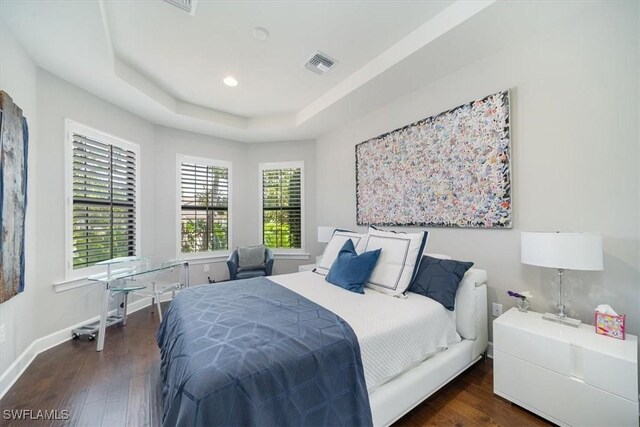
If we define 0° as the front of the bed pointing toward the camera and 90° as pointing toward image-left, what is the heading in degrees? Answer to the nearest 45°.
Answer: approximately 45°

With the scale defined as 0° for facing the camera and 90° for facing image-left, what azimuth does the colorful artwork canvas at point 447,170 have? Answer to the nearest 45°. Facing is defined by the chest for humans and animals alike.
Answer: approximately 45°

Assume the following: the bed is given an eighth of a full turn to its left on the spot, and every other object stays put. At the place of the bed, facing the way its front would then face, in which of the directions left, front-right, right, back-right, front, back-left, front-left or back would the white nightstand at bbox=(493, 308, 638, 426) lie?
left

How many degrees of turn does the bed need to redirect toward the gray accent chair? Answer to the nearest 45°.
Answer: approximately 90° to its right

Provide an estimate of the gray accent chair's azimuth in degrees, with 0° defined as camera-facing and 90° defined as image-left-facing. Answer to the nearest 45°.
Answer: approximately 0°

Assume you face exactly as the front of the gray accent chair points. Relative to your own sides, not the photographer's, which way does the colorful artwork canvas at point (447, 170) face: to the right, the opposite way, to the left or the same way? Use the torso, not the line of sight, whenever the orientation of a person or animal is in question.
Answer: to the right

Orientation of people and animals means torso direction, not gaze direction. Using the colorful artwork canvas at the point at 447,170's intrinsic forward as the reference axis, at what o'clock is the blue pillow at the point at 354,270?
The blue pillow is roughly at 12 o'clock from the colorful artwork canvas.
